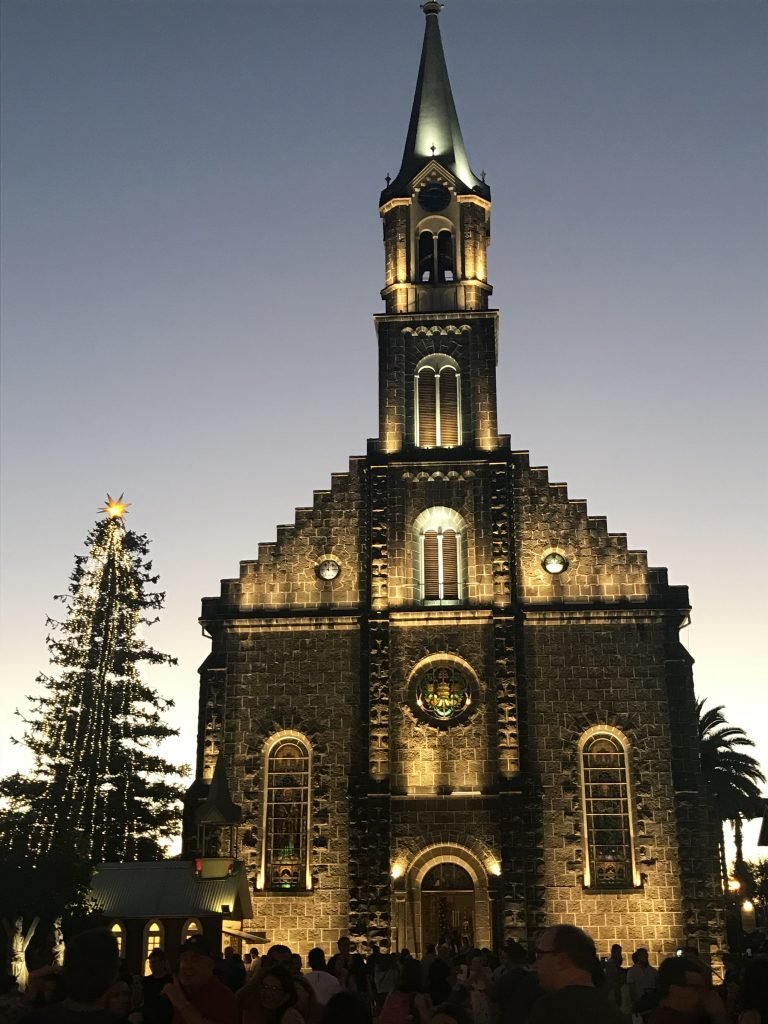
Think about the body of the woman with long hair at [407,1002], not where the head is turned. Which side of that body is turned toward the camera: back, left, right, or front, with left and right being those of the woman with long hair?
back

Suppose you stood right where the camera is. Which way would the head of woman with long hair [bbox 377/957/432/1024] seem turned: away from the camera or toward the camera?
away from the camera

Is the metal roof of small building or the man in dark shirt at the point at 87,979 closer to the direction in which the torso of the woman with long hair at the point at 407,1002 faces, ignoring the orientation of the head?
the metal roof of small building

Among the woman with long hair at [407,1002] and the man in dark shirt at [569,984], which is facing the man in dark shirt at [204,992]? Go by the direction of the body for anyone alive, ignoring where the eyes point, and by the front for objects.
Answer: the man in dark shirt at [569,984]
